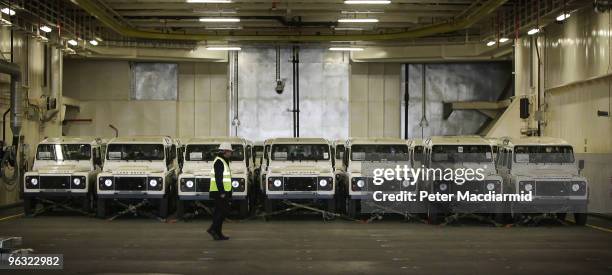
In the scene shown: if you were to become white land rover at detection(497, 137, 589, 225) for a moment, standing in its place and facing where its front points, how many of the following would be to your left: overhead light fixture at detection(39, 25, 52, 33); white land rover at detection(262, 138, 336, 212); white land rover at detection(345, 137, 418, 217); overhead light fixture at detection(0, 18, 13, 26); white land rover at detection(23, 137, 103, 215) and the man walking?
0

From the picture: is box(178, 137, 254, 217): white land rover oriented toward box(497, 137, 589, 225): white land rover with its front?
no

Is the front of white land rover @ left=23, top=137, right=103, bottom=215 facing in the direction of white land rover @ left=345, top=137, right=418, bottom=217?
no

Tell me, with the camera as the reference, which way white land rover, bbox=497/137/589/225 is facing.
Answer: facing the viewer

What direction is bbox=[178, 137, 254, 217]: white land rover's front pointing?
toward the camera

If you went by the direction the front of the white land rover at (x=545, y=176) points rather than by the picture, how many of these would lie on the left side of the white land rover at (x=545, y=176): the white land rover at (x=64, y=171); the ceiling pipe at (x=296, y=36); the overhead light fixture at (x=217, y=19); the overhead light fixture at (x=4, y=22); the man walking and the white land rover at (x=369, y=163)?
0

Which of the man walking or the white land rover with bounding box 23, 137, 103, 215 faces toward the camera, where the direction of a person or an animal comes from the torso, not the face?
the white land rover

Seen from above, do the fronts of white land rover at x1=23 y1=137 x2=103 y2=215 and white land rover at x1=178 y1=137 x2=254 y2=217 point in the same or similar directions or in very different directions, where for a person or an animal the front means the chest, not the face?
same or similar directions

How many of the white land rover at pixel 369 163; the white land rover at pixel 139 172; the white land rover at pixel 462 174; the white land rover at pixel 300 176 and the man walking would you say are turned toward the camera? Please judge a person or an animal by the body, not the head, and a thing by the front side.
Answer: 4

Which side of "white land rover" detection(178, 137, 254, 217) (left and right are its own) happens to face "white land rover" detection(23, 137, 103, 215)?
right

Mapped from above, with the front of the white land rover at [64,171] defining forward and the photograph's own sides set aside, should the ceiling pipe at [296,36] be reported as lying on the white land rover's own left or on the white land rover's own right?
on the white land rover's own left

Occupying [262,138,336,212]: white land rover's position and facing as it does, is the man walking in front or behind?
in front

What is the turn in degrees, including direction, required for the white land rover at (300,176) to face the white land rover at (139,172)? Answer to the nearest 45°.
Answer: approximately 90° to its right

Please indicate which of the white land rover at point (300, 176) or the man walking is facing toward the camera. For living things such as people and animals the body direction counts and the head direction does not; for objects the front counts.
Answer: the white land rover

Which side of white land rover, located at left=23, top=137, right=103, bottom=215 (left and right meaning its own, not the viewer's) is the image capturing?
front

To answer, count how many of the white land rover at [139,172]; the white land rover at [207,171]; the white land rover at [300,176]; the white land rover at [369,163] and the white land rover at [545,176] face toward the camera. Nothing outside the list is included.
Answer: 5

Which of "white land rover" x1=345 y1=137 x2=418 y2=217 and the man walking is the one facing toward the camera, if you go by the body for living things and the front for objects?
the white land rover
